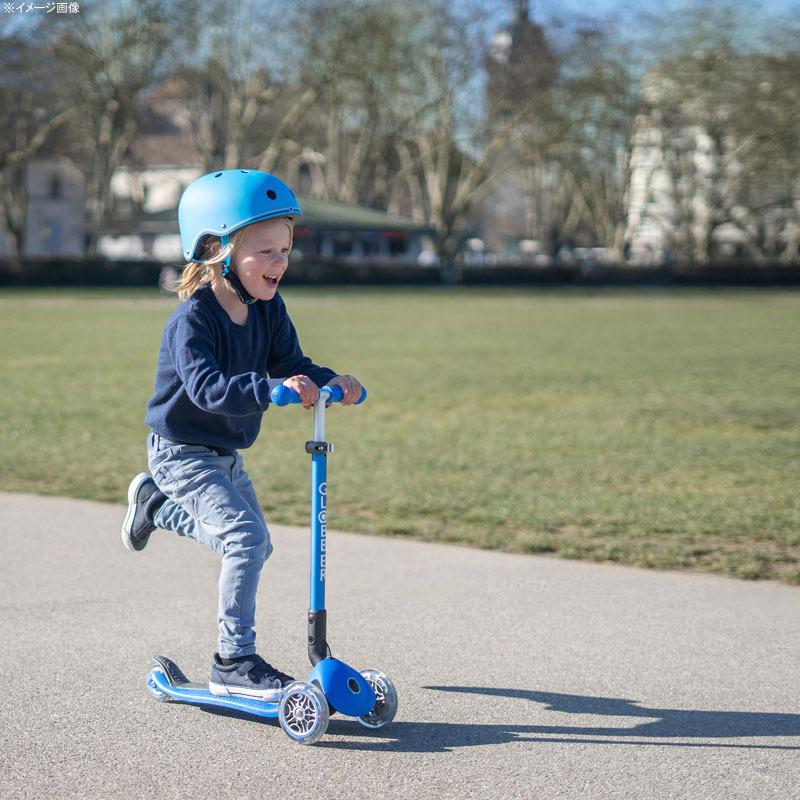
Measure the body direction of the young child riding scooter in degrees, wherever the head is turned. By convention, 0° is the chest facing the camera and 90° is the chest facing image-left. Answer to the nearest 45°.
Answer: approximately 315°

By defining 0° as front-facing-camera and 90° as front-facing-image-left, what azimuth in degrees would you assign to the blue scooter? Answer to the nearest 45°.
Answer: approximately 315°

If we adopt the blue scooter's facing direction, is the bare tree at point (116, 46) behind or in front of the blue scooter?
behind

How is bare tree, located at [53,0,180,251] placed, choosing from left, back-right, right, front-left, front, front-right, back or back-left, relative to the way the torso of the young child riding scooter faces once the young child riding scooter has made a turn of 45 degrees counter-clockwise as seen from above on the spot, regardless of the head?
left
